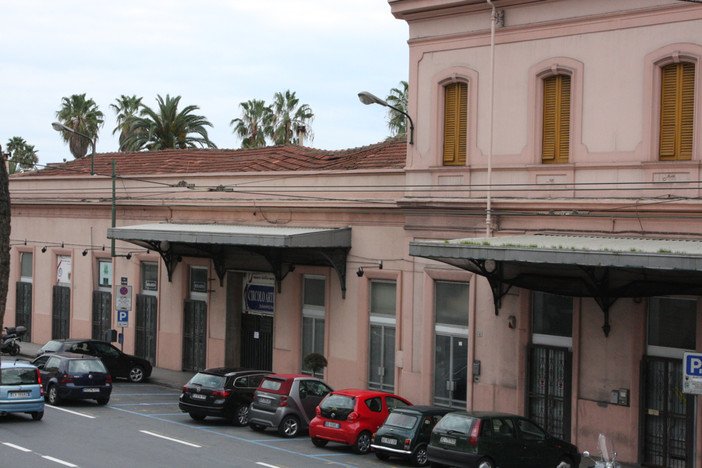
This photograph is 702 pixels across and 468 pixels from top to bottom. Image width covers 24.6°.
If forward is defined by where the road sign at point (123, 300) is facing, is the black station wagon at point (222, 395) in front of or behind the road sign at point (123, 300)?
in front

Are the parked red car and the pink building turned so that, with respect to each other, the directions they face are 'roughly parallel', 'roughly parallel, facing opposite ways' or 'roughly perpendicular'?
roughly parallel, facing opposite ways

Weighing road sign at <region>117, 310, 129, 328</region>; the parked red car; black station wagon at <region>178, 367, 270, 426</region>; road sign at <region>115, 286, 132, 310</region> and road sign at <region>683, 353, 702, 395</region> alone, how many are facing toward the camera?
3

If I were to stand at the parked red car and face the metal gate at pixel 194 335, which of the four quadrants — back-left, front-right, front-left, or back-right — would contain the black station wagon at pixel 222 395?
front-left

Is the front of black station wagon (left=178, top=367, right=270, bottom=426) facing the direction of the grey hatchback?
no

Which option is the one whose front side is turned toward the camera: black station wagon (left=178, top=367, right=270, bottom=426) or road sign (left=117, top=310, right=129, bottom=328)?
the road sign

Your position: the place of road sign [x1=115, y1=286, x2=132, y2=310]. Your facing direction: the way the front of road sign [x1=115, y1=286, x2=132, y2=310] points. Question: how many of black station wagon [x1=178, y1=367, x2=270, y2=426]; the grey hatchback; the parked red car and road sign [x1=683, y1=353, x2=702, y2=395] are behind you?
0

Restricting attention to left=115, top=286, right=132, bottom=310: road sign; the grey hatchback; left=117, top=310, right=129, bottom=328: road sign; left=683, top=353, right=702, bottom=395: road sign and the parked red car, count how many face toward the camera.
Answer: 3

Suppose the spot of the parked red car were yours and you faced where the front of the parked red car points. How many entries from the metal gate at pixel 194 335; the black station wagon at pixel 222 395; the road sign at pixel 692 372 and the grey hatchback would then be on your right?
1

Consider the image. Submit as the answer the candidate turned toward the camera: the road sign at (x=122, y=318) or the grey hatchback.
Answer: the road sign

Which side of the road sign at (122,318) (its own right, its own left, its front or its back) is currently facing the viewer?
front

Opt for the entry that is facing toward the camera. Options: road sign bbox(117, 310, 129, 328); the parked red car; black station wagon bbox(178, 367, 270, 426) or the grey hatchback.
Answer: the road sign

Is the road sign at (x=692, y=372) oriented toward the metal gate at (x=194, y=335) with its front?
no

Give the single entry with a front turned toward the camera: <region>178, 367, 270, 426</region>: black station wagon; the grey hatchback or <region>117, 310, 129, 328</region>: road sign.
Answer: the road sign

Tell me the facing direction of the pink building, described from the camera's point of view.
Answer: facing the viewer and to the left of the viewer

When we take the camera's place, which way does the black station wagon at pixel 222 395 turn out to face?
facing away from the viewer and to the right of the viewer

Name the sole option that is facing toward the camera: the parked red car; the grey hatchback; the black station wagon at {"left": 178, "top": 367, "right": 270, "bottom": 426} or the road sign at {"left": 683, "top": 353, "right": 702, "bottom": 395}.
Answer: the road sign

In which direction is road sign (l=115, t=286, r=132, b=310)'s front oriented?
toward the camera

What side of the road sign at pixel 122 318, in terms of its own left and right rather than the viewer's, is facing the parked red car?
front
